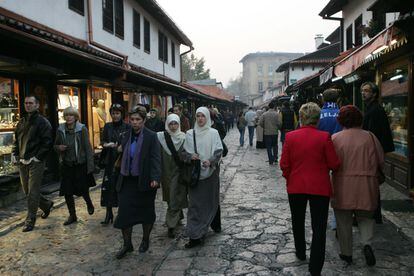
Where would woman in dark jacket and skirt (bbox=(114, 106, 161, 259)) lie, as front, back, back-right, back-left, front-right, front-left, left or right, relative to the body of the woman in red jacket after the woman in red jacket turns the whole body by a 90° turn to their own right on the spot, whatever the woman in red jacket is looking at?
back

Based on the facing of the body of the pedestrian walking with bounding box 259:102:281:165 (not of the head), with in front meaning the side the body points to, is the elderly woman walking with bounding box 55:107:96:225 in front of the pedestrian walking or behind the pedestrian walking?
behind

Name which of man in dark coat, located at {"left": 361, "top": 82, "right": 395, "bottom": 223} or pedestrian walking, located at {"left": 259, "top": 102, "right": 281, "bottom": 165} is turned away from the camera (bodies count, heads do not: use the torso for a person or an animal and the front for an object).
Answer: the pedestrian walking

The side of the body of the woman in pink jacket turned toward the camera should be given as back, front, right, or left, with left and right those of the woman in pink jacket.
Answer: back

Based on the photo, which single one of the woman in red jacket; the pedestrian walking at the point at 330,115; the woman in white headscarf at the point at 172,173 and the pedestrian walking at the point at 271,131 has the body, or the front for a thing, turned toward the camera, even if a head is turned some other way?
the woman in white headscarf

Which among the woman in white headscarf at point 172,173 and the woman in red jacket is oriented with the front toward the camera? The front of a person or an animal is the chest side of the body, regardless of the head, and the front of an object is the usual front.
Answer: the woman in white headscarf

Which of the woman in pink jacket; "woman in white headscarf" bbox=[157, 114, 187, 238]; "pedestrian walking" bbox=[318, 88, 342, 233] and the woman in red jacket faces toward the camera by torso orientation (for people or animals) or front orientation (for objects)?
the woman in white headscarf

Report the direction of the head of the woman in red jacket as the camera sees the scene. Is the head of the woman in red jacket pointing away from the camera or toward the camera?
away from the camera

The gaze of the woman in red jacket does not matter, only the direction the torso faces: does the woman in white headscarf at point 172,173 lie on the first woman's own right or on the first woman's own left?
on the first woman's own left

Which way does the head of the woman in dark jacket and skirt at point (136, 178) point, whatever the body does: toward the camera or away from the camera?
toward the camera

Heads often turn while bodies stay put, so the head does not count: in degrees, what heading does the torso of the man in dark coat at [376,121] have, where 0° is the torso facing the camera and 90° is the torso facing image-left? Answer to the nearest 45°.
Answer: approximately 45°

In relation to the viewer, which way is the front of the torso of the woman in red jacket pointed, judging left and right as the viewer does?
facing away from the viewer

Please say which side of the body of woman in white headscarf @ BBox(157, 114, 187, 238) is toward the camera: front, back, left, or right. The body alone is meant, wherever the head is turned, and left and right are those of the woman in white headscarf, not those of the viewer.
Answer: front

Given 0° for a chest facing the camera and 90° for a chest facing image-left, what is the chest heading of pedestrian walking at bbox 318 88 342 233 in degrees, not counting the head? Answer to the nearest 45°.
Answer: approximately 180°

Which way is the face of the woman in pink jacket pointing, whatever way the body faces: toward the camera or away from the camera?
away from the camera
